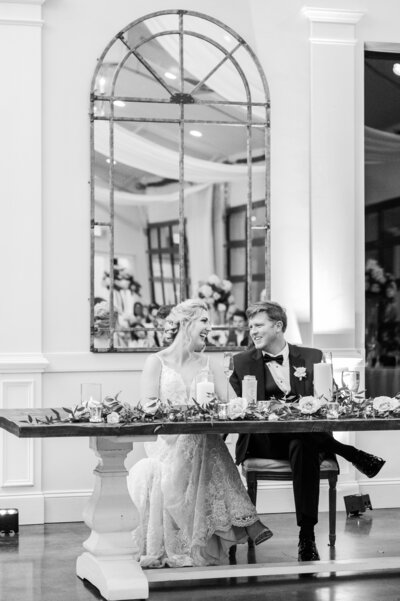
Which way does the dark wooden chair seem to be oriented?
toward the camera

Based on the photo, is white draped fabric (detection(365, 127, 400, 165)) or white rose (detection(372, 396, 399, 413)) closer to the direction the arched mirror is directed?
the white rose

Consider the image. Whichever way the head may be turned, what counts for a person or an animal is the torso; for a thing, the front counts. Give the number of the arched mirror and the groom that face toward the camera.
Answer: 2

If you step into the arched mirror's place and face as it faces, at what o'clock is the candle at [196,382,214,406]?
The candle is roughly at 12 o'clock from the arched mirror.

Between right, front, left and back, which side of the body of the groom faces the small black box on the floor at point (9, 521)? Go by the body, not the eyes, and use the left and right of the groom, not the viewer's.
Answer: right

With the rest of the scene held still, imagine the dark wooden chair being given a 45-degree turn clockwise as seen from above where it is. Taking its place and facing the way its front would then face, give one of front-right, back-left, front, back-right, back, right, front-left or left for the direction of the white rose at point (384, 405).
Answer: left

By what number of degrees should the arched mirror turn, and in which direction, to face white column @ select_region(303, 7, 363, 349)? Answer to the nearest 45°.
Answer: approximately 90° to its left

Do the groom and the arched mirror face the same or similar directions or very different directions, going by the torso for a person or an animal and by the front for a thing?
same or similar directions

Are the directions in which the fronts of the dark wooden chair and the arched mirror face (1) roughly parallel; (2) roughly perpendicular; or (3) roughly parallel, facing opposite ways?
roughly parallel

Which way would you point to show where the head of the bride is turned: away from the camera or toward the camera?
toward the camera

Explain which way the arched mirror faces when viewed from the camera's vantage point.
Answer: facing the viewer

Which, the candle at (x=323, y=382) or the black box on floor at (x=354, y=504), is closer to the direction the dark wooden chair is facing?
the candle

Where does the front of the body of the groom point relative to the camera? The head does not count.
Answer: toward the camera

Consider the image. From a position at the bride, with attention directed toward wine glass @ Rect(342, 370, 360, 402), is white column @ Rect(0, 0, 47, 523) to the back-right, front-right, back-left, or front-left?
back-left

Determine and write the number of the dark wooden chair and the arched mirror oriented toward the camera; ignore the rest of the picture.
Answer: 2

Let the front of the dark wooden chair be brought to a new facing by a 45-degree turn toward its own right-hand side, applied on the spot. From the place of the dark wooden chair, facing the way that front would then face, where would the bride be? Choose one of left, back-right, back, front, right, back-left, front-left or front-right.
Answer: front

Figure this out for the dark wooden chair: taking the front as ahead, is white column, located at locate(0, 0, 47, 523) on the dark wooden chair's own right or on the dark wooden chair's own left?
on the dark wooden chair's own right
